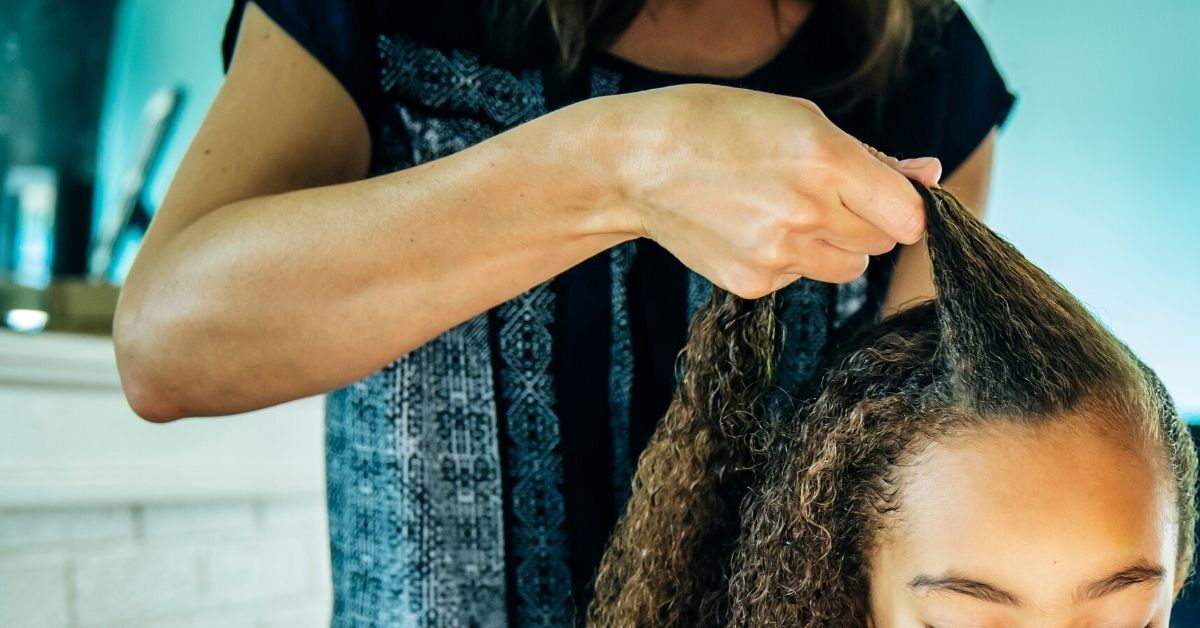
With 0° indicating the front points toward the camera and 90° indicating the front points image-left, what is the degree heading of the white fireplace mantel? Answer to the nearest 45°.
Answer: approximately 0°
